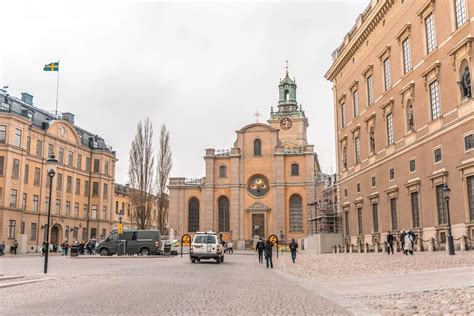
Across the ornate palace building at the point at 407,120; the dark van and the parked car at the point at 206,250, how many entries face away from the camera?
1

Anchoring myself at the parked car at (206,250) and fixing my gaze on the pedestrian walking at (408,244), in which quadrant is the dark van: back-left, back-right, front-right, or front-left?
back-left

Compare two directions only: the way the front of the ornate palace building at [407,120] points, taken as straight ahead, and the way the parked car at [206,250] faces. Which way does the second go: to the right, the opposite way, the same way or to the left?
to the right

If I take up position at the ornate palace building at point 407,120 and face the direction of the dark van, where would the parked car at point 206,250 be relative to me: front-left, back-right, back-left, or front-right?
front-left

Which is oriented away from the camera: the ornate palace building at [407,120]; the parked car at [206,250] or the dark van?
the parked car

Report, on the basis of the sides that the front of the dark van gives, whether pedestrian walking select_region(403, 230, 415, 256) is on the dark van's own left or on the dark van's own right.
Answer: on the dark van's own left

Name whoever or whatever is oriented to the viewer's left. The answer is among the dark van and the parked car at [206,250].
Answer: the dark van

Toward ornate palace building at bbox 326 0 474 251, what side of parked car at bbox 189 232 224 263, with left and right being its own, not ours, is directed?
right

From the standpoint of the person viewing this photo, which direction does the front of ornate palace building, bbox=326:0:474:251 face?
facing the viewer and to the left of the viewer

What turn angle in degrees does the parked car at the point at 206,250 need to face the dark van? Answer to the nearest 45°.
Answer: approximately 45° to its left

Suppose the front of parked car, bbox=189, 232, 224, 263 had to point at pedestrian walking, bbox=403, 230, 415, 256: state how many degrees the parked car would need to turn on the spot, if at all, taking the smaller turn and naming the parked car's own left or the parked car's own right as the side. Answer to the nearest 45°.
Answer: approximately 90° to the parked car's own right

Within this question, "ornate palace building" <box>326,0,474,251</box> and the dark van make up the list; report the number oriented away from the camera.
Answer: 0

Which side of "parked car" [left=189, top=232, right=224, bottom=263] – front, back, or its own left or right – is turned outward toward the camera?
back
